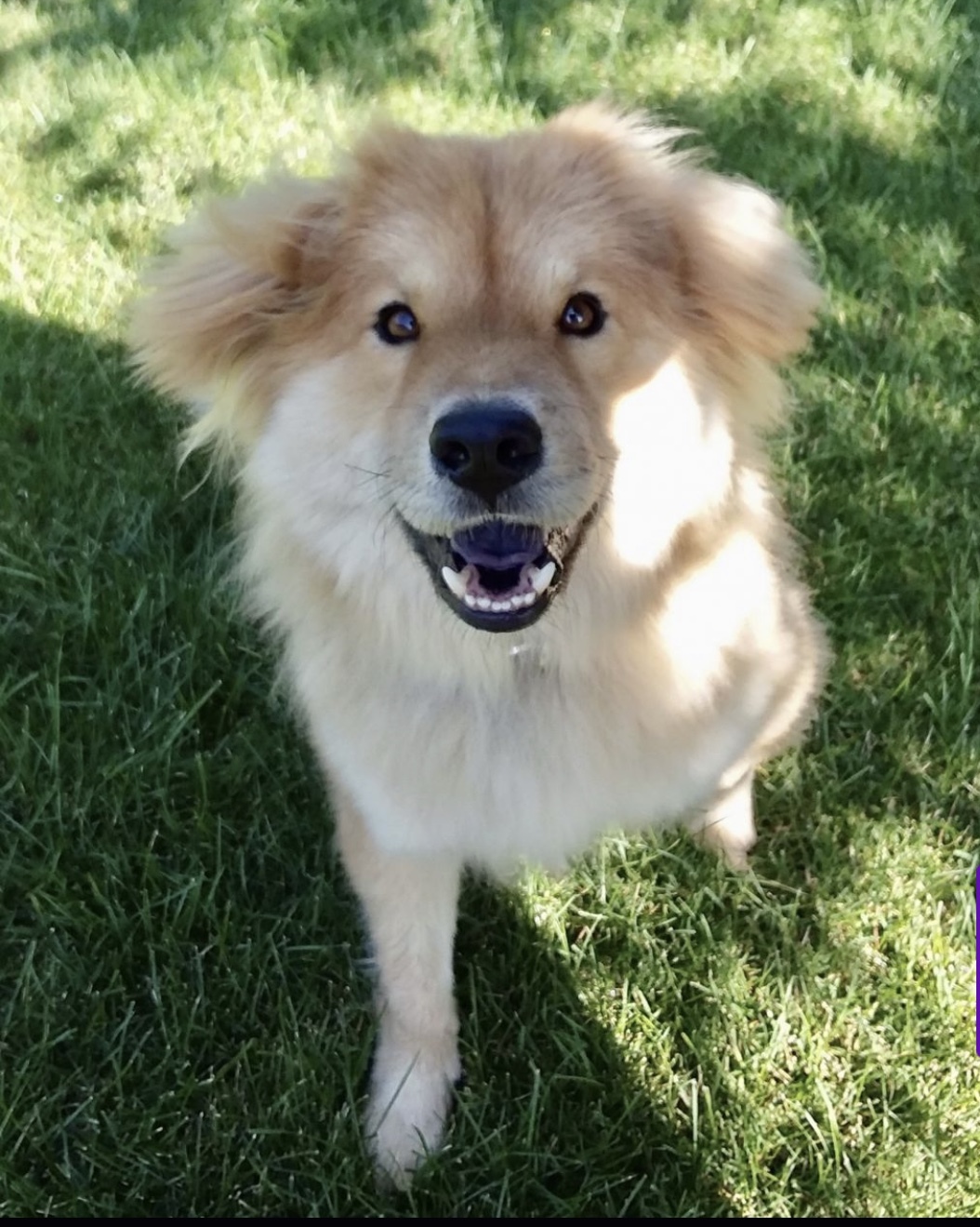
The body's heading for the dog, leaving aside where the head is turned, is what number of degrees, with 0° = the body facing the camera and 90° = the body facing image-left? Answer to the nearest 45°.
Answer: approximately 0°
